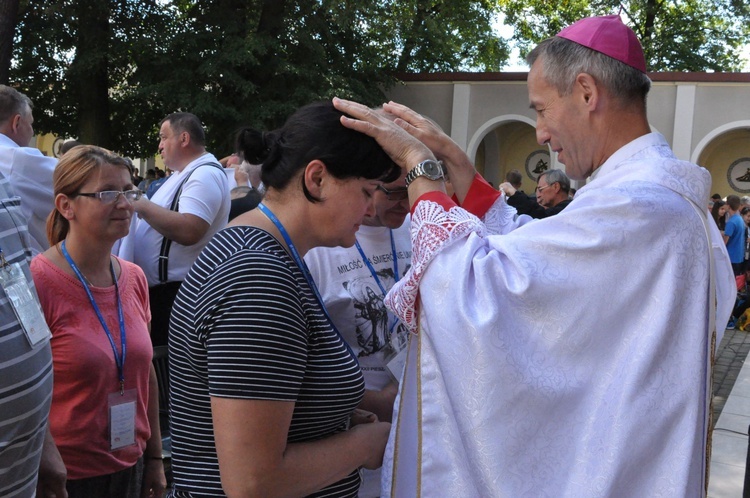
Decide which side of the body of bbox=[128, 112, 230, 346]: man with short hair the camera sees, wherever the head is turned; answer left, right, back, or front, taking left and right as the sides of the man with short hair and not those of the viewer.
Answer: left

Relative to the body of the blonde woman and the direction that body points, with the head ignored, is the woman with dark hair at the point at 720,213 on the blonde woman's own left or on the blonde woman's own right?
on the blonde woman's own left

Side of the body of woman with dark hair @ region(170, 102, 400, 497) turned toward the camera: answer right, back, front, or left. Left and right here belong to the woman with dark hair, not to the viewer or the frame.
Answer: right

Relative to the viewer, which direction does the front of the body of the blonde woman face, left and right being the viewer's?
facing the viewer and to the right of the viewer

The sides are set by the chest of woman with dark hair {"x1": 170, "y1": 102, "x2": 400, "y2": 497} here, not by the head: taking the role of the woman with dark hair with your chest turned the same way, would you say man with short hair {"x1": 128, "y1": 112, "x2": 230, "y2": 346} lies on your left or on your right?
on your left

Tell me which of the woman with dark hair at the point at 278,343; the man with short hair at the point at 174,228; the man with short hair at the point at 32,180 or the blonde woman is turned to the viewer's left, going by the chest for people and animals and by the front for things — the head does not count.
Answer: the man with short hair at the point at 174,228

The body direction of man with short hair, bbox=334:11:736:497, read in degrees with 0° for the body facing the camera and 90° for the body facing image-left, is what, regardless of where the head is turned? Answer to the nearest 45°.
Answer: approximately 90°

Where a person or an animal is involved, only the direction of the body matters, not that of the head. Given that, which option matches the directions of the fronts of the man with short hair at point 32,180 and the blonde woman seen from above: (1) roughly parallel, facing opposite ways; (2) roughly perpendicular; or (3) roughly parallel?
roughly perpendicular

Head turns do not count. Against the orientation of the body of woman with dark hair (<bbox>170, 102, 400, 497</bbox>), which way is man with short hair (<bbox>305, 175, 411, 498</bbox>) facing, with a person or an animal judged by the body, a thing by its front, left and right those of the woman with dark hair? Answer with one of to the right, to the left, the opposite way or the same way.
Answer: to the right

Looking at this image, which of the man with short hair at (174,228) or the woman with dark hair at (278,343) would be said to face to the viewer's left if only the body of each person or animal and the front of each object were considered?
the man with short hair

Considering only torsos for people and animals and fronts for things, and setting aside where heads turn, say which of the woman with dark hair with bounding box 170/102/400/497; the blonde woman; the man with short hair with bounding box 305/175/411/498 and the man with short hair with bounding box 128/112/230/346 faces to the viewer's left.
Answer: the man with short hair with bounding box 128/112/230/346

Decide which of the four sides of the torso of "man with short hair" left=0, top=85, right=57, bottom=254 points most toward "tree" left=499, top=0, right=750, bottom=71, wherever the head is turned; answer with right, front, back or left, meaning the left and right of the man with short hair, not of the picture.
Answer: front
